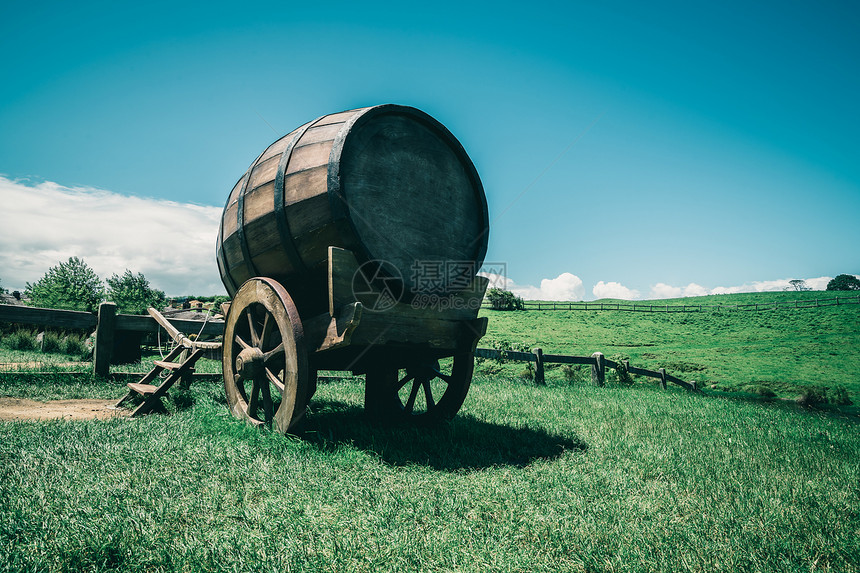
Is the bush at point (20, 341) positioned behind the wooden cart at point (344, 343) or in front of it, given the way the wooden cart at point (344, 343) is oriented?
in front

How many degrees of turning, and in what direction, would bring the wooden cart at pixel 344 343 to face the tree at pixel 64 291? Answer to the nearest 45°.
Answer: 0° — it already faces it

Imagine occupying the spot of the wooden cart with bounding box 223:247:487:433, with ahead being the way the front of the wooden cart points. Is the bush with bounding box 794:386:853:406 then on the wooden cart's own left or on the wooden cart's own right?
on the wooden cart's own right

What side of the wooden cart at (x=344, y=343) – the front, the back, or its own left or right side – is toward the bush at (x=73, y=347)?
front

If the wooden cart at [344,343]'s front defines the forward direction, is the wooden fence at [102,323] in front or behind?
in front

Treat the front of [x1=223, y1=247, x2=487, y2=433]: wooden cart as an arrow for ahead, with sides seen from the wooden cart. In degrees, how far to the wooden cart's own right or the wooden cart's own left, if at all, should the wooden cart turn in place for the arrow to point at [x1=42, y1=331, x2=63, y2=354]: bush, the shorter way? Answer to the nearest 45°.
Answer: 0° — it already faces it

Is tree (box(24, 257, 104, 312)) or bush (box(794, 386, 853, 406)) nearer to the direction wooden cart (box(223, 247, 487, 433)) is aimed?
the tree

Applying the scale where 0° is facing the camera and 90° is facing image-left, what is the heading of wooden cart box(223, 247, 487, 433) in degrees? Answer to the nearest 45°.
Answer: approximately 135°

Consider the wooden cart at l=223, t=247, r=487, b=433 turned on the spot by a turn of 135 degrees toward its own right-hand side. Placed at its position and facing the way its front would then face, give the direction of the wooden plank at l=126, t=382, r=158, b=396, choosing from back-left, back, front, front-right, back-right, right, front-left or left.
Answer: back-left

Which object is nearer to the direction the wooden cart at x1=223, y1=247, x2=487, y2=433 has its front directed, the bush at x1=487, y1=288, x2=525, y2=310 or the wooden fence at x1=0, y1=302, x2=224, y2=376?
the wooden fence

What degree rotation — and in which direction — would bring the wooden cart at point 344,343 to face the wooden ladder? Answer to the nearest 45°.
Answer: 0° — it already faces it

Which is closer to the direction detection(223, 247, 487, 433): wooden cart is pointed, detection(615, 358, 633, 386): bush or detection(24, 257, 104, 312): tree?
the tree
